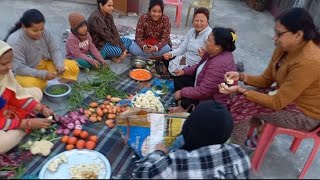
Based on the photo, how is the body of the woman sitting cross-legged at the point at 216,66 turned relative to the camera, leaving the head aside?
to the viewer's left

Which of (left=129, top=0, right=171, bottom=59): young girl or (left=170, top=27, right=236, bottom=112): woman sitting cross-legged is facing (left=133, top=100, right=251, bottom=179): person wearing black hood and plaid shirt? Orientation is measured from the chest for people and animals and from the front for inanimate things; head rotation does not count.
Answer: the young girl

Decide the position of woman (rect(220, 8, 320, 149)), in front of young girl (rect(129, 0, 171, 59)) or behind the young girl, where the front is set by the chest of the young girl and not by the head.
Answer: in front

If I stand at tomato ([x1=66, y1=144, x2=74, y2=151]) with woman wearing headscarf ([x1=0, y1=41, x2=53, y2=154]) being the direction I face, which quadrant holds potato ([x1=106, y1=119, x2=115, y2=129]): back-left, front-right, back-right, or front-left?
back-right

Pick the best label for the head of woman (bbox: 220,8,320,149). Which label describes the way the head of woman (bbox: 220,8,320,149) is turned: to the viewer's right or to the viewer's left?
to the viewer's left

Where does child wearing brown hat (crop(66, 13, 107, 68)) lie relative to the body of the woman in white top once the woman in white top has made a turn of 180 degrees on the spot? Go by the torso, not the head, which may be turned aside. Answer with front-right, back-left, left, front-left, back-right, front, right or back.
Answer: back-left

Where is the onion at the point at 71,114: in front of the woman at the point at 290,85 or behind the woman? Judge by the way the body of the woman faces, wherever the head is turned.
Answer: in front

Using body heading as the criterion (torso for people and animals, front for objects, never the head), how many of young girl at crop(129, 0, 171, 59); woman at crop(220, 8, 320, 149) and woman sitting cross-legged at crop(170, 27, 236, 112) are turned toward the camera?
1

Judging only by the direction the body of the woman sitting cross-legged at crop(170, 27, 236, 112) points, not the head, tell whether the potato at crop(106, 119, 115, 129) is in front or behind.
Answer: in front

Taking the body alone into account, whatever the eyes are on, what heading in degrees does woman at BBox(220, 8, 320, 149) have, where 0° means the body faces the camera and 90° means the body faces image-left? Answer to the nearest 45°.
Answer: approximately 90°

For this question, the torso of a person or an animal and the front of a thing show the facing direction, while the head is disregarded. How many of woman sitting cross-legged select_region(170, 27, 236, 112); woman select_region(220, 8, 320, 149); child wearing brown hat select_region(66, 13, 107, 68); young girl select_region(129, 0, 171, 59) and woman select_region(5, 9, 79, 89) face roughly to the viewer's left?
2
